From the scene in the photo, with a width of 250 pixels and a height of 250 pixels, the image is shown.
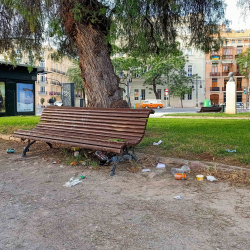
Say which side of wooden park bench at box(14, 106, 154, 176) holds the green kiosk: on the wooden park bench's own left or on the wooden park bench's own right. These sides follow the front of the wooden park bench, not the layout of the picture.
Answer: on the wooden park bench's own right

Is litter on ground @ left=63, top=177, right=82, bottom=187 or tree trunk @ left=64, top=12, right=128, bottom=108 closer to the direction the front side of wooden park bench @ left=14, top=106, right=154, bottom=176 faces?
the litter on ground

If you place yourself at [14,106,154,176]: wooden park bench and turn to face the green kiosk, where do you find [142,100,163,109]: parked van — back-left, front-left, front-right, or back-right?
front-right

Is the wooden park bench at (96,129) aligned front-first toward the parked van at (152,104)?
no

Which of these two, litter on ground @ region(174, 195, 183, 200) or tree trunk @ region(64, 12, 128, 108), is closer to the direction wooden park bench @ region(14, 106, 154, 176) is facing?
the litter on ground

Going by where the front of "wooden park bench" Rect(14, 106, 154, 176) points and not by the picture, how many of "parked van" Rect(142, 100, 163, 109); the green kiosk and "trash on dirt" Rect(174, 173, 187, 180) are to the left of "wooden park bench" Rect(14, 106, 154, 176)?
1

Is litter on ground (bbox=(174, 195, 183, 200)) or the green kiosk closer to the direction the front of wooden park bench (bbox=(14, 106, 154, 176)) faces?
the litter on ground

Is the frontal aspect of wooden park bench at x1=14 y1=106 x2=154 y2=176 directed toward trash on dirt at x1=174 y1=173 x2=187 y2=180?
no

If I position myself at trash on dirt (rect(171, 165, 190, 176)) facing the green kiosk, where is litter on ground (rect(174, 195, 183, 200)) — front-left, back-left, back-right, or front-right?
back-left

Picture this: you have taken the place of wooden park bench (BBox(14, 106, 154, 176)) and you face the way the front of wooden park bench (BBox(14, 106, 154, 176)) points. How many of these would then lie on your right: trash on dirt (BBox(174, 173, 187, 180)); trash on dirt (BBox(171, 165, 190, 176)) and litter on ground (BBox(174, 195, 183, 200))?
0

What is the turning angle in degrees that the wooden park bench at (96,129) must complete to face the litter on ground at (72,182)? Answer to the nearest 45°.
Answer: approximately 45° to its left

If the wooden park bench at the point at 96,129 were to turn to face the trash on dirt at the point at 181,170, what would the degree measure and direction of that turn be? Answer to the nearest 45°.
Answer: approximately 90° to its left

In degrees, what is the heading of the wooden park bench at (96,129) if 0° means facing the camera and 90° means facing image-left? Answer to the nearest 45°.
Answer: approximately 45°

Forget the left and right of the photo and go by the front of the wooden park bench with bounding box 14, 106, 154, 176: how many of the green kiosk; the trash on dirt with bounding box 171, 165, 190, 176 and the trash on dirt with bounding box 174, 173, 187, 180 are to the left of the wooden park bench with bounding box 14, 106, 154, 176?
2

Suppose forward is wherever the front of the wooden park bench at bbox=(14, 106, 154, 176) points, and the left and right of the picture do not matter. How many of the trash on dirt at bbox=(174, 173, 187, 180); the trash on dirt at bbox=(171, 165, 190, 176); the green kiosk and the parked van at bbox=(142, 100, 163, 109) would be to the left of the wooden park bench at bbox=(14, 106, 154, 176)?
2

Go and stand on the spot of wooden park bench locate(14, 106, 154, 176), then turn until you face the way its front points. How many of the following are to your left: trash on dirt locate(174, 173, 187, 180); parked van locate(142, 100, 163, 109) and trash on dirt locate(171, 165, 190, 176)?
2

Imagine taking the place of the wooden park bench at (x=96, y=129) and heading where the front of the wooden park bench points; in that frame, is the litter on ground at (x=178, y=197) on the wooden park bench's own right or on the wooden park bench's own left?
on the wooden park bench's own left
